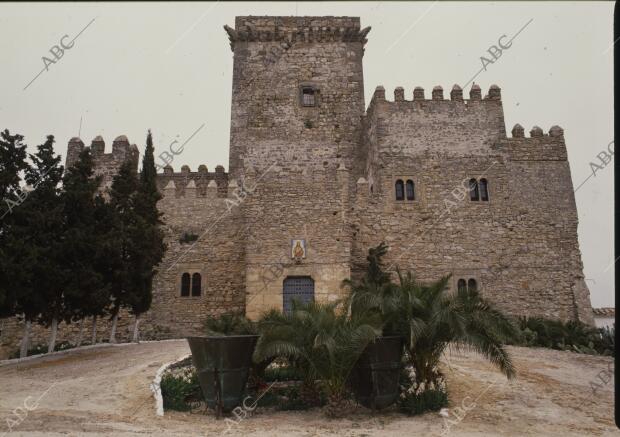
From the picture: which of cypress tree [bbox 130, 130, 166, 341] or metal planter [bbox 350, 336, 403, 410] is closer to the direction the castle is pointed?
the metal planter

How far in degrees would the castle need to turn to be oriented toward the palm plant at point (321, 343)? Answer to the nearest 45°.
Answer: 0° — it already faces it

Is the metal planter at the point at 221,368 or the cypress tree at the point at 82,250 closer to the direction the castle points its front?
the metal planter

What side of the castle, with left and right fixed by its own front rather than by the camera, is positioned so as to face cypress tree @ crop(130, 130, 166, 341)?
right

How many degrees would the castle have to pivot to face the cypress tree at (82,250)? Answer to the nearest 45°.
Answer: approximately 45° to its right

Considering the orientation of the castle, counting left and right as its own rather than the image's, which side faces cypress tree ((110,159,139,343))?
right

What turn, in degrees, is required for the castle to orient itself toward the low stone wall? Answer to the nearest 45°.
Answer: approximately 90° to its right

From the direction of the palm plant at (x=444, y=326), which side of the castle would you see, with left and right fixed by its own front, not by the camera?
front

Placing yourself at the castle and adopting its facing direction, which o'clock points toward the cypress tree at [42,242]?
The cypress tree is roughly at 2 o'clock from the castle.

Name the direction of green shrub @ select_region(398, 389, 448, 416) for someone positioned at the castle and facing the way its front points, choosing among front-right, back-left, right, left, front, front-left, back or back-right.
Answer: front

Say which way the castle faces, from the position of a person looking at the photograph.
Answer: facing the viewer

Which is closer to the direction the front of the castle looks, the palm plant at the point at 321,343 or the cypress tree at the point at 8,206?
the palm plant
